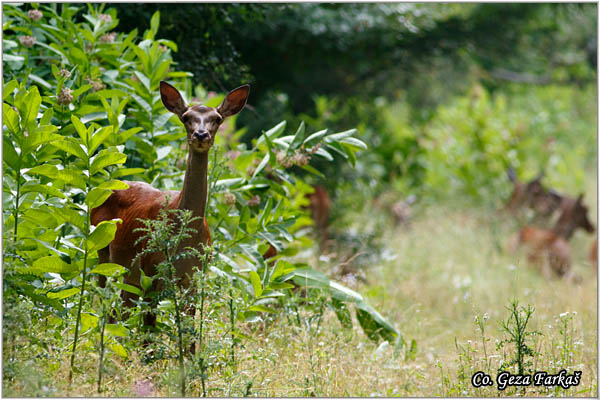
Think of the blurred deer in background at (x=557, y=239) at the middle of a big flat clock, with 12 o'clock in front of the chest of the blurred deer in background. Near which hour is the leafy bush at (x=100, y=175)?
The leafy bush is roughly at 4 o'clock from the blurred deer in background.

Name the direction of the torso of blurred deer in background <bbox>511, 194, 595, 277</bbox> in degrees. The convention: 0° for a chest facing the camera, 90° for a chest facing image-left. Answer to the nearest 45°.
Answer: approximately 270°

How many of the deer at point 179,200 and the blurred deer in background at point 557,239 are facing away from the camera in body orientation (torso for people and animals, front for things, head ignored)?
0

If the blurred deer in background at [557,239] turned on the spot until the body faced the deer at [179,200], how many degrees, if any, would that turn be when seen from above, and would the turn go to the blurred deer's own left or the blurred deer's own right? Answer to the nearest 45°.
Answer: approximately 90° to the blurred deer's own right

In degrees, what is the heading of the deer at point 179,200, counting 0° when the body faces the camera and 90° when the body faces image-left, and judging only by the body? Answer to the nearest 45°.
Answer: approximately 315°

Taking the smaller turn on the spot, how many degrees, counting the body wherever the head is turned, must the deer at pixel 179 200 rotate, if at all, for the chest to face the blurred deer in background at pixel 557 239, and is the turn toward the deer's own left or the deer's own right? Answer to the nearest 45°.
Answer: approximately 90° to the deer's own left
